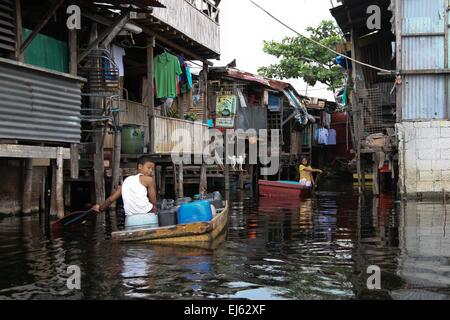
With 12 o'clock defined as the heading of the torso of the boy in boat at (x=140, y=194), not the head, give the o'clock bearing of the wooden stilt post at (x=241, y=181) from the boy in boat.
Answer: The wooden stilt post is roughly at 11 o'clock from the boy in boat.

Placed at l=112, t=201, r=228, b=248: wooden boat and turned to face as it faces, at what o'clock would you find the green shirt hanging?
The green shirt hanging is roughly at 9 o'clock from the wooden boat.

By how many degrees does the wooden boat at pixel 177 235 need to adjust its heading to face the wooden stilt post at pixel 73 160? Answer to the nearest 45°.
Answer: approximately 135° to its left

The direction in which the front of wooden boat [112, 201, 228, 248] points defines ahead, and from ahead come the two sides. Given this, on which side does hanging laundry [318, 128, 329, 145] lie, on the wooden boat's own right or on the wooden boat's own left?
on the wooden boat's own left
